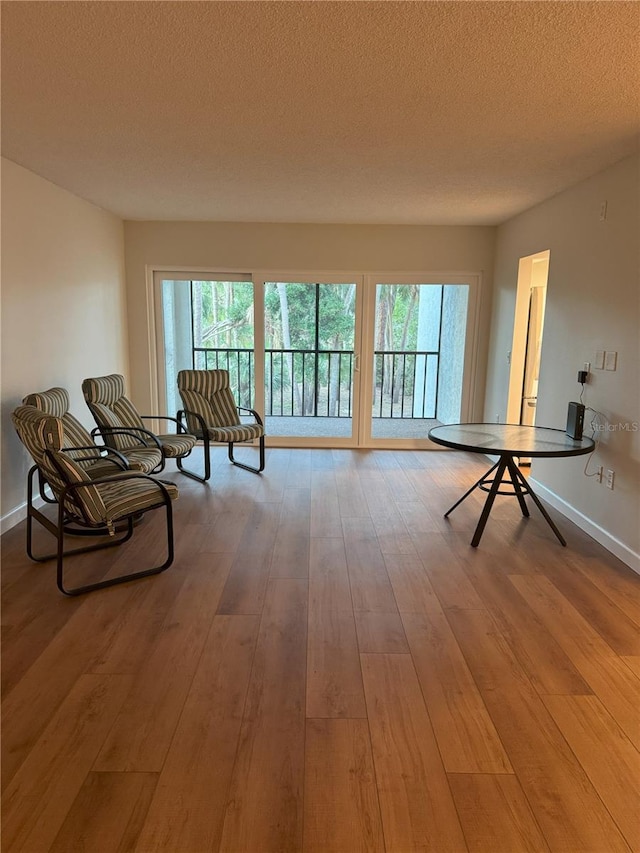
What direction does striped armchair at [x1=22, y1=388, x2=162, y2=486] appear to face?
to the viewer's right

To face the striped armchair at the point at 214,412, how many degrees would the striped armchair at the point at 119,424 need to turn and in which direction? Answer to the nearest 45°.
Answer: approximately 90° to its left

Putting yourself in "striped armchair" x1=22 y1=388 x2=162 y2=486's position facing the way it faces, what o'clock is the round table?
The round table is roughly at 1 o'clock from the striped armchair.

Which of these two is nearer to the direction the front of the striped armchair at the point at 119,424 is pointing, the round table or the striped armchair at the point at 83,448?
the round table

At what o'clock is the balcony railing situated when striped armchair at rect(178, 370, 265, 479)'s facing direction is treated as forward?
The balcony railing is roughly at 9 o'clock from the striped armchair.

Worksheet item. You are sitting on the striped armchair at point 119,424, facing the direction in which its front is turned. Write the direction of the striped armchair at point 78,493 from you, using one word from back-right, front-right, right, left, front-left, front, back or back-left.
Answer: front-right

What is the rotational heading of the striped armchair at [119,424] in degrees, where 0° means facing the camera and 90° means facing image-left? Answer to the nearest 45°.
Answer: approximately 315°

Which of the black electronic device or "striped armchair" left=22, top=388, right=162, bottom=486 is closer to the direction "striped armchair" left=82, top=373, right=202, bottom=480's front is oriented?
the black electronic device

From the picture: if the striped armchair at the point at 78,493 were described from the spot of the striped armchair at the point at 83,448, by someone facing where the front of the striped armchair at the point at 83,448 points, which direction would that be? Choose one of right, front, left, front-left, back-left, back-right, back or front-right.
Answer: right

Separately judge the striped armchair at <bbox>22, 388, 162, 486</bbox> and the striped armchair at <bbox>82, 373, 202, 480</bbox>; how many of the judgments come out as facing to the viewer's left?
0

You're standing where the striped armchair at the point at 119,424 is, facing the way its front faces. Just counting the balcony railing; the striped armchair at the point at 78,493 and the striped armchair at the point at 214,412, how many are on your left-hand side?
2

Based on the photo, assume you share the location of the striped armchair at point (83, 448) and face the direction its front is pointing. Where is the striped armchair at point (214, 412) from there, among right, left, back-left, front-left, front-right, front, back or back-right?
front-left

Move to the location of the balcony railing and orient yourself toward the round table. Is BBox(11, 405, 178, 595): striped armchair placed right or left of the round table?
right

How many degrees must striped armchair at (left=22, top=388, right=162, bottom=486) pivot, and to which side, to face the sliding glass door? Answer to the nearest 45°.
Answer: approximately 45° to its left
